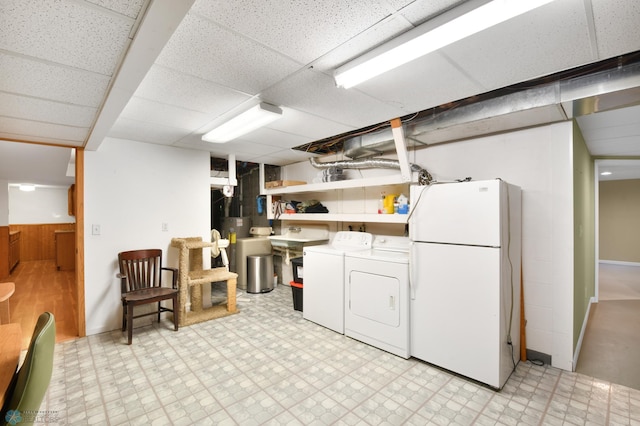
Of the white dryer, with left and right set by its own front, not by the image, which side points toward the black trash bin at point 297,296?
right

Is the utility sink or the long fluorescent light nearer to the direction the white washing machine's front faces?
the long fluorescent light

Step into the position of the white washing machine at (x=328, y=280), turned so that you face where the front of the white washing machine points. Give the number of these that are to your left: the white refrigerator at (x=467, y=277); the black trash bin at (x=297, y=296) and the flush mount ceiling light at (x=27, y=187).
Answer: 1

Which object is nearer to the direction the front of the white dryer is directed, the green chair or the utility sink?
the green chair

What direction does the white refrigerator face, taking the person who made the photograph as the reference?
facing the viewer and to the left of the viewer

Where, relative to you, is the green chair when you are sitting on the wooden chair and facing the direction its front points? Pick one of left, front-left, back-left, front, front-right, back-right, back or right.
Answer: front-right

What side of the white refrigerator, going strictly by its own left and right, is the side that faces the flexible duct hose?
right

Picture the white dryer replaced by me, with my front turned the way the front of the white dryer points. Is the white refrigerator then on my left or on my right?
on my left
